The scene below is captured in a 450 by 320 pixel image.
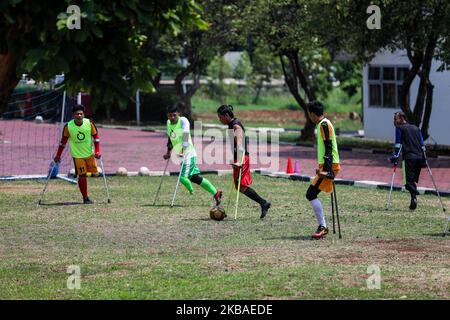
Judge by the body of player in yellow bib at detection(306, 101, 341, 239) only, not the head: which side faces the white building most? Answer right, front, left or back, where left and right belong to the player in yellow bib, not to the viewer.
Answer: right

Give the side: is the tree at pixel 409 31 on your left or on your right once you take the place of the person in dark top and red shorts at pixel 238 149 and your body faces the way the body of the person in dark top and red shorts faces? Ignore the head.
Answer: on your right

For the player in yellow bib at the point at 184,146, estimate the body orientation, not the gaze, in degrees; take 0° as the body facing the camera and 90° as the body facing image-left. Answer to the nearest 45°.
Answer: approximately 45°

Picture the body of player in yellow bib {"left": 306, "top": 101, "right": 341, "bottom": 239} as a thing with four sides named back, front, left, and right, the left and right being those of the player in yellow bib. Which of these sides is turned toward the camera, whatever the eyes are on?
left

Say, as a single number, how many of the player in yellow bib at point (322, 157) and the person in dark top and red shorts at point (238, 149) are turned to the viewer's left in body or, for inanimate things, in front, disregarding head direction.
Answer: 2

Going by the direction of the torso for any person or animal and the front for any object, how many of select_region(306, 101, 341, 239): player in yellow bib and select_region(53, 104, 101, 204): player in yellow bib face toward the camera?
1

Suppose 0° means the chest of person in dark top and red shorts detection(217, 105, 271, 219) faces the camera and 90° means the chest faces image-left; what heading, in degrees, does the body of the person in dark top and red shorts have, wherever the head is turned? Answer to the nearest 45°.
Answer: approximately 90°

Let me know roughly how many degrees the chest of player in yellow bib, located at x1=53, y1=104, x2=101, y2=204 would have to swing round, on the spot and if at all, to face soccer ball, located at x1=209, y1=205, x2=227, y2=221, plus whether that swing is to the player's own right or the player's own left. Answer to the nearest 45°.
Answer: approximately 45° to the player's own left

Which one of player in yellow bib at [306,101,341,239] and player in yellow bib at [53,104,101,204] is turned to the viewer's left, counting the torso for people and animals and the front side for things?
player in yellow bib at [306,101,341,239]

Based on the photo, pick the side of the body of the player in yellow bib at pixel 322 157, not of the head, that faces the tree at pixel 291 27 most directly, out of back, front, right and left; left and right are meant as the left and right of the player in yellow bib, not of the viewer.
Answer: right

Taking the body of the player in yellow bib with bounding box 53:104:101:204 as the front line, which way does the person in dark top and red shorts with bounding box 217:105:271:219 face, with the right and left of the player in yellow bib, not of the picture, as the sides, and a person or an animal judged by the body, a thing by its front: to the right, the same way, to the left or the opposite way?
to the right
